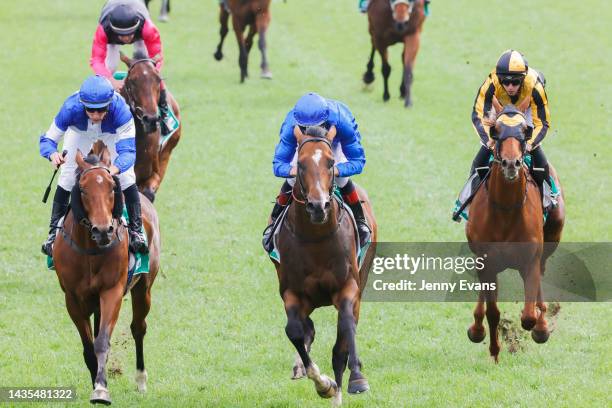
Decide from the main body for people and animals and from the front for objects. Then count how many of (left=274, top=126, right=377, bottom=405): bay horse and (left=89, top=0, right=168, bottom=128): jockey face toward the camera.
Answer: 2

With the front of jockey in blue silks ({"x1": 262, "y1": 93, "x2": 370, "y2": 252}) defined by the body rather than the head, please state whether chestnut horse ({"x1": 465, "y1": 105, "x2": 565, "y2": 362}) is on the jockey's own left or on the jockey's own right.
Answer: on the jockey's own left

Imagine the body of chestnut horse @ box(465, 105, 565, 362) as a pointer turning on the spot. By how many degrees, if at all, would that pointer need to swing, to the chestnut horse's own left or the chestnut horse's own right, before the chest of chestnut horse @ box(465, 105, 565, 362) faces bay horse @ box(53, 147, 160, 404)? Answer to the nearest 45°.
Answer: approximately 45° to the chestnut horse's own right

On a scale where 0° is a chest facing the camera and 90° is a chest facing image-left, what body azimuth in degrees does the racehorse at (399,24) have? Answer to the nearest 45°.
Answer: approximately 0°

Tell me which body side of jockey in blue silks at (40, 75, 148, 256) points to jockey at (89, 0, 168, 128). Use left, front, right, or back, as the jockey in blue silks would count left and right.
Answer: back

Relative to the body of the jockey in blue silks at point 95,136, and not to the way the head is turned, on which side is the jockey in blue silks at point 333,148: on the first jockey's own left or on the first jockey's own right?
on the first jockey's own left

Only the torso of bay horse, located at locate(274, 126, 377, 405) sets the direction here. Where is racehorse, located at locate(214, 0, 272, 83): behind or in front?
behind

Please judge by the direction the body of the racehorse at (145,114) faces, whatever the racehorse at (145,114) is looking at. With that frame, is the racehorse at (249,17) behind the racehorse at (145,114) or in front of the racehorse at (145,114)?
behind

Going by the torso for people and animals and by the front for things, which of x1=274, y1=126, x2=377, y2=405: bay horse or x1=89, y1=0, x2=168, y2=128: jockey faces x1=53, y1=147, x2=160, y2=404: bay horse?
the jockey
